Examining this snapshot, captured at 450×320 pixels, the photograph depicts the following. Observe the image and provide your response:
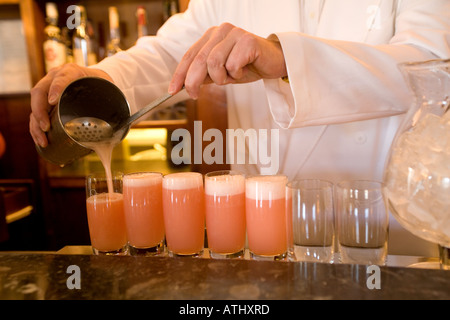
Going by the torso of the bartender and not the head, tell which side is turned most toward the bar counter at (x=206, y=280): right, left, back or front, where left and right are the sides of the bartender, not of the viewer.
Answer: front

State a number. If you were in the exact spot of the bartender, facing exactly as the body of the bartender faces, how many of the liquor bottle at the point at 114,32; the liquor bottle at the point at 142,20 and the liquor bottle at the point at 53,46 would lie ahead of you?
0

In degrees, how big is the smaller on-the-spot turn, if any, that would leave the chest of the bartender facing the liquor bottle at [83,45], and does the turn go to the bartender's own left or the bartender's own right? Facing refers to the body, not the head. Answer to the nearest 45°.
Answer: approximately 135° to the bartender's own right

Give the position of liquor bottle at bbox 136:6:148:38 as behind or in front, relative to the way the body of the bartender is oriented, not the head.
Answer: behind

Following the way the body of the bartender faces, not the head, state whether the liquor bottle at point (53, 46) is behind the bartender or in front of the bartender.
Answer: behind

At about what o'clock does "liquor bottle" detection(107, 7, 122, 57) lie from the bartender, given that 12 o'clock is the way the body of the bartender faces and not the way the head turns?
The liquor bottle is roughly at 5 o'clock from the bartender.

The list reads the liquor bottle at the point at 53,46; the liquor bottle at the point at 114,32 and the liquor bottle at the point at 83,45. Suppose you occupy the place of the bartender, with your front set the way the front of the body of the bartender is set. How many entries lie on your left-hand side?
0

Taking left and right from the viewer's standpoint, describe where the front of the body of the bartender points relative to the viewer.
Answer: facing the viewer

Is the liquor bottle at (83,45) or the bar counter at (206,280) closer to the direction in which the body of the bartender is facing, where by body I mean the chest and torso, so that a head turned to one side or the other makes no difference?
the bar counter
